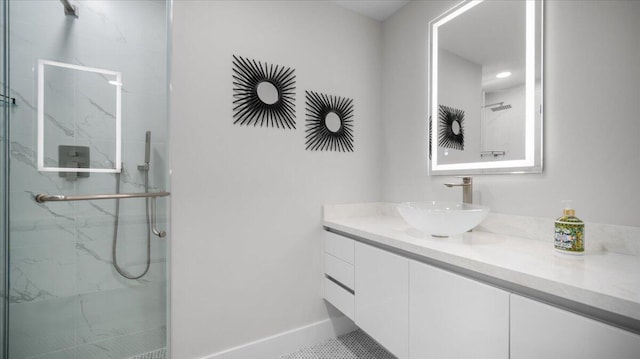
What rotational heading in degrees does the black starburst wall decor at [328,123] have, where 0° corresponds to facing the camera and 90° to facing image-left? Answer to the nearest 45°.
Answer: approximately 315°

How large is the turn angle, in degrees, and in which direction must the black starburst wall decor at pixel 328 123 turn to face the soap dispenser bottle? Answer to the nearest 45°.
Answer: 0° — it already faces it

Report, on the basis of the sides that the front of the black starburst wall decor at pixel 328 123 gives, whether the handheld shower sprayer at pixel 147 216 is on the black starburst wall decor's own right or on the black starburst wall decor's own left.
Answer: on the black starburst wall decor's own right

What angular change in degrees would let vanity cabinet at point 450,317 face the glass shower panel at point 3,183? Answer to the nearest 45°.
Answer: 0° — it already faces it

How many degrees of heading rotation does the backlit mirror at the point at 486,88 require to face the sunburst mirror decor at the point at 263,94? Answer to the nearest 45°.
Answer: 0° — it already faces it

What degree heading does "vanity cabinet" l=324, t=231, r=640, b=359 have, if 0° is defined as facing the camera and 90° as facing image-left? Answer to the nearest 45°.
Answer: approximately 45°

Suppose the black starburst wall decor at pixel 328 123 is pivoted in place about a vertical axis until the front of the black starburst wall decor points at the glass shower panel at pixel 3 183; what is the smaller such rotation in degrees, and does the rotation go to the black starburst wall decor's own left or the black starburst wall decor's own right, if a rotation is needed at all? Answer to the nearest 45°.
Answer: approximately 90° to the black starburst wall decor's own right

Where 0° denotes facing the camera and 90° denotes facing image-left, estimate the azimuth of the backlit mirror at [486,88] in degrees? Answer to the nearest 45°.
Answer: approximately 45°
